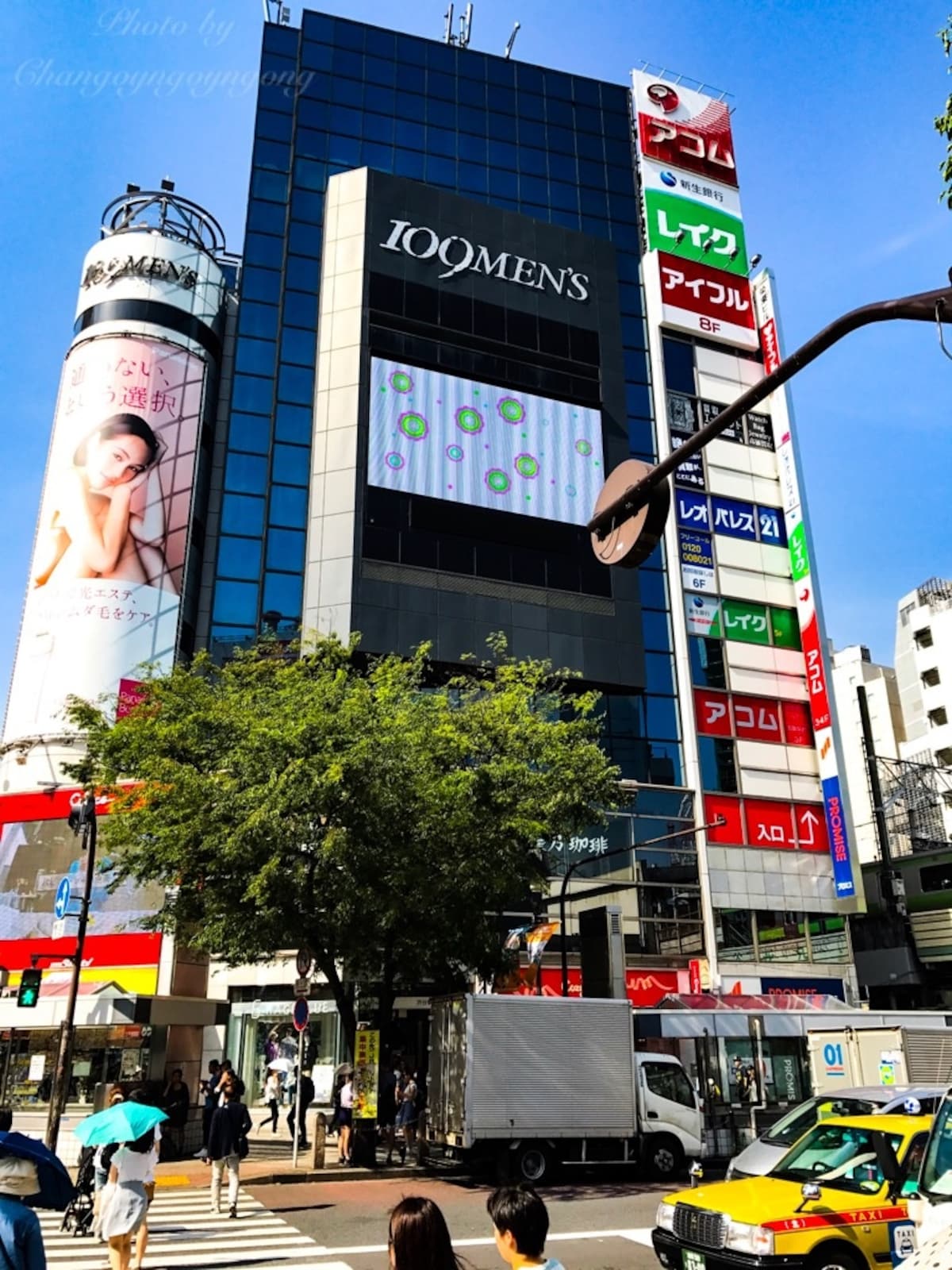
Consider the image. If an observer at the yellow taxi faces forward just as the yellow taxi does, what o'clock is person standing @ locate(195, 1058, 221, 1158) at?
The person standing is roughly at 3 o'clock from the yellow taxi.

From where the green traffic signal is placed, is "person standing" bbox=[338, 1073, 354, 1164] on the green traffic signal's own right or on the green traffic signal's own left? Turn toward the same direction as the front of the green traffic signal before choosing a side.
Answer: on the green traffic signal's own left

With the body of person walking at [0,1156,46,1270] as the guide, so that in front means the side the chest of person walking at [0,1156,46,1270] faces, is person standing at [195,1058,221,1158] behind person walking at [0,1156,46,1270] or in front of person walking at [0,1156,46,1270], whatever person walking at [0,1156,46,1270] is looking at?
in front

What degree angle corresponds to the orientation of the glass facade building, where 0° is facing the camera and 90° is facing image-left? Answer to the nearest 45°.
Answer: approximately 315°

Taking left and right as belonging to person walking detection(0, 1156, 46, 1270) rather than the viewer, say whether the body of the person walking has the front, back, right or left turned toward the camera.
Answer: back

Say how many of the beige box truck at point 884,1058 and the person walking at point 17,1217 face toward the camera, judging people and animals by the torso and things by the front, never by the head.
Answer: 0

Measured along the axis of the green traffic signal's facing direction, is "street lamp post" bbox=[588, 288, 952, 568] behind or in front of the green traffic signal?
in front

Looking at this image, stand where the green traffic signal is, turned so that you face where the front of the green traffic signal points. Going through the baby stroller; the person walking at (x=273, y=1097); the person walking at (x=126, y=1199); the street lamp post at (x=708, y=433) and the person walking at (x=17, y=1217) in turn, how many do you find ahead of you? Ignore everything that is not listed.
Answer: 4

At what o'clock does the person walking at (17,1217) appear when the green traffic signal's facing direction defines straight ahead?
The person walking is roughly at 12 o'clock from the green traffic signal.

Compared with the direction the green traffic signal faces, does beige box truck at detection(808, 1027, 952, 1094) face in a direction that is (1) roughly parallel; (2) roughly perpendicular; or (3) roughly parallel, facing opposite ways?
roughly perpendicular

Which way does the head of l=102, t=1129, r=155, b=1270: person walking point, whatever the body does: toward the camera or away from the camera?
away from the camera
